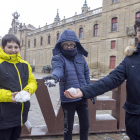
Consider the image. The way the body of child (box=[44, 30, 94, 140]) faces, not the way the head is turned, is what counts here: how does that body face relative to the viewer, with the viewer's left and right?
facing the viewer

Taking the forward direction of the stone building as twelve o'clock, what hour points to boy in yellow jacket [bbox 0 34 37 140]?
The boy in yellow jacket is roughly at 11 o'clock from the stone building.

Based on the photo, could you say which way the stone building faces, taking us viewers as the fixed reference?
facing the viewer and to the left of the viewer

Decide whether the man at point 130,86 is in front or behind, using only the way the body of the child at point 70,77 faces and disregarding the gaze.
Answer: in front

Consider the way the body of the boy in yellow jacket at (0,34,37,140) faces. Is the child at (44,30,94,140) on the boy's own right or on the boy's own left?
on the boy's own left

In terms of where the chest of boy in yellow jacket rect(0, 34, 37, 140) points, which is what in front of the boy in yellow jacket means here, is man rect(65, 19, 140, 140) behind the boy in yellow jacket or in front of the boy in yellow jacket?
in front
